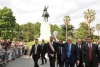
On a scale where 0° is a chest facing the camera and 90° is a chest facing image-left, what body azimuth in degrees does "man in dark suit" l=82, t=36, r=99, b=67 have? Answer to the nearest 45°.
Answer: approximately 0°

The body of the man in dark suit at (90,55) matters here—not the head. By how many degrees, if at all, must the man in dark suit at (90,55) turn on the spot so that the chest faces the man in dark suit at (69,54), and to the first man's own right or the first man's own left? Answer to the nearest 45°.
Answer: approximately 135° to the first man's own right
